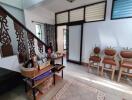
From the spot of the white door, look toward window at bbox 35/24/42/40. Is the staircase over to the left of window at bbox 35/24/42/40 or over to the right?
left

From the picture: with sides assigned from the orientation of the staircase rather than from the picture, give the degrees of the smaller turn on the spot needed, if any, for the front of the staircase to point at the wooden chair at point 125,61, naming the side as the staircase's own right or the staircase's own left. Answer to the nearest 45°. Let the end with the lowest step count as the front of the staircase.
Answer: approximately 45° to the staircase's own right

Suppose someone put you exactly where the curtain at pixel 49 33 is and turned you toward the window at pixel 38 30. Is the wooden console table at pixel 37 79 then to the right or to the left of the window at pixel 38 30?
left

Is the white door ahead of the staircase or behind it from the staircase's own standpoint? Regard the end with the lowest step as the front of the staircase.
ahead

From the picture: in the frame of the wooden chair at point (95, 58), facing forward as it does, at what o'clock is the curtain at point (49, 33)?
The curtain is roughly at 2 o'clock from the wooden chair.

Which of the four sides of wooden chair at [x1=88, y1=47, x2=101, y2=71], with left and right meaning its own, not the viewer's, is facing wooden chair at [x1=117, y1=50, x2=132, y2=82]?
left

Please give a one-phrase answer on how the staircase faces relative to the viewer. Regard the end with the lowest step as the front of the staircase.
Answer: facing away from the viewer and to the right of the viewer

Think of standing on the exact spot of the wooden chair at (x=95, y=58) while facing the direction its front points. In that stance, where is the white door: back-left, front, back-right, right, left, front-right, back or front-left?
right

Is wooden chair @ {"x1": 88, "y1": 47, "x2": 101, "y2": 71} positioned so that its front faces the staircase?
yes
